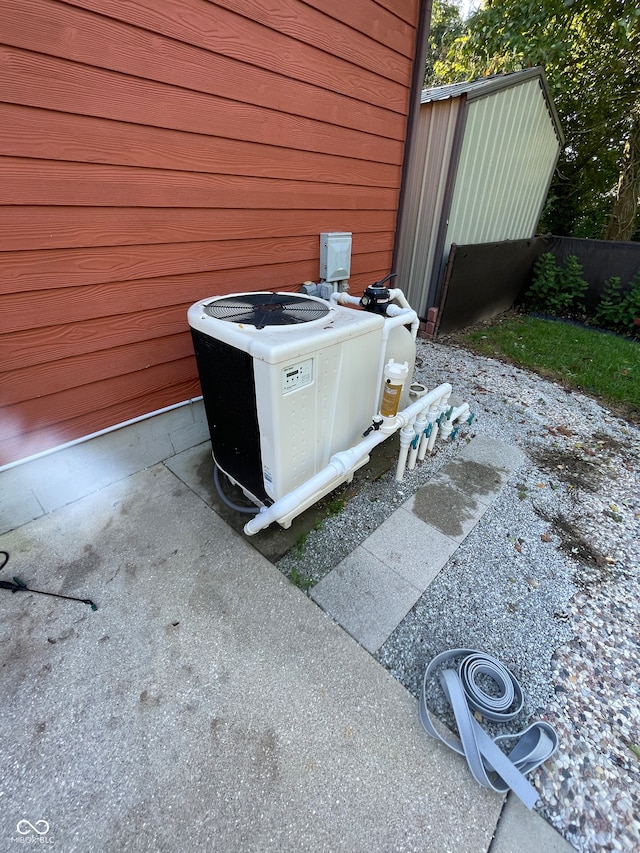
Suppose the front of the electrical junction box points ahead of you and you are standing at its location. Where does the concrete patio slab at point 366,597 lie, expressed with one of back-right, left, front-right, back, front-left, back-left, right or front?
front-right

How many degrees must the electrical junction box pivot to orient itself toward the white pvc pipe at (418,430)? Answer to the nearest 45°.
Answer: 0° — it already faces it

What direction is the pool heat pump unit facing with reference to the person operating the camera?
facing the viewer and to the right of the viewer

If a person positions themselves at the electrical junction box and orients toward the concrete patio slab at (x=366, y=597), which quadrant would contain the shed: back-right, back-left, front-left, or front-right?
back-left

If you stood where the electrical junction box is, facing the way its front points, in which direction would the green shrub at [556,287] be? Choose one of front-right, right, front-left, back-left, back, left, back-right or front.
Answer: left

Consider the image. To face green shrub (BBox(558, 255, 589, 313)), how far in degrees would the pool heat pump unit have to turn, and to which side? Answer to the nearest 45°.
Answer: approximately 90° to its left

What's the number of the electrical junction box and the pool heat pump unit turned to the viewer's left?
0

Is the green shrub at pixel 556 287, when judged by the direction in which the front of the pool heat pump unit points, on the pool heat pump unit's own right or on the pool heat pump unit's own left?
on the pool heat pump unit's own left

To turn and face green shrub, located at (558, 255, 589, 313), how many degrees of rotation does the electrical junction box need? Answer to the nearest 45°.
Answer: approximately 90° to its left

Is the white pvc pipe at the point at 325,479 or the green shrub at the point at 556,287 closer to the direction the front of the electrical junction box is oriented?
the white pvc pipe

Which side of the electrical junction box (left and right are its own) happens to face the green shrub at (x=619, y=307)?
left
